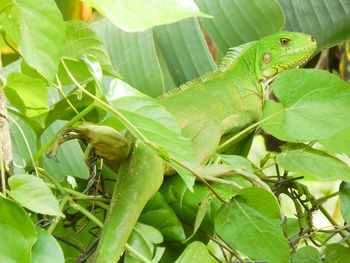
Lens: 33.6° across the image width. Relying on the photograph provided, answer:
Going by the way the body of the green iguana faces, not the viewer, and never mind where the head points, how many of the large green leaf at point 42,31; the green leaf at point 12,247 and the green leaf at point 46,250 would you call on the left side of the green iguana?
0

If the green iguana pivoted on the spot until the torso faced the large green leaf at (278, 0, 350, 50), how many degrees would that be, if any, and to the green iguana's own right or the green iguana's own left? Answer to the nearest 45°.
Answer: approximately 45° to the green iguana's own left

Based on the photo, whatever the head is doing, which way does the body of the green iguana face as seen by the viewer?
to the viewer's right

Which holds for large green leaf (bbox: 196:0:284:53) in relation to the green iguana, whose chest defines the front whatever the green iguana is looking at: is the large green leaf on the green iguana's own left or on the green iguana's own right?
on the green iguana's own left
